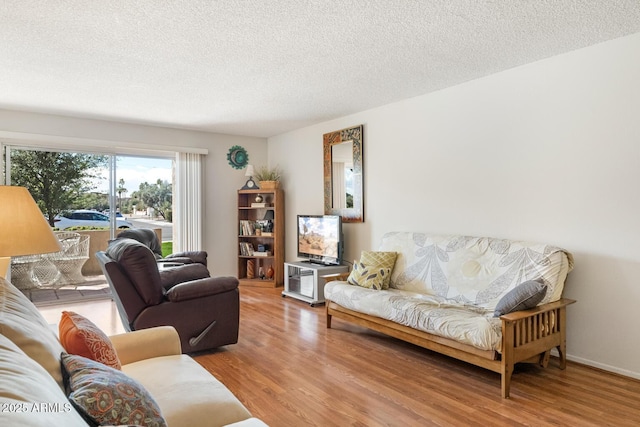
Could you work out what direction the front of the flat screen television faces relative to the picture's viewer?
facing the viewer and to the left of the viewer

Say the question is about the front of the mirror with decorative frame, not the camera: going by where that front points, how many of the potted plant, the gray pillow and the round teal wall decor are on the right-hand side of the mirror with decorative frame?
2

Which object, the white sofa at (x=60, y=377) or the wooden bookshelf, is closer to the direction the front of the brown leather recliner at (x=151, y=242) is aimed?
the wooden bookshelf

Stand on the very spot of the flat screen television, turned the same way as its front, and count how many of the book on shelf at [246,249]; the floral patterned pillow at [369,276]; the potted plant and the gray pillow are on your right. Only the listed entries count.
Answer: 2

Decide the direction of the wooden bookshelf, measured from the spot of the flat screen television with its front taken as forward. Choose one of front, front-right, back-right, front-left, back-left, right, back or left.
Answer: right

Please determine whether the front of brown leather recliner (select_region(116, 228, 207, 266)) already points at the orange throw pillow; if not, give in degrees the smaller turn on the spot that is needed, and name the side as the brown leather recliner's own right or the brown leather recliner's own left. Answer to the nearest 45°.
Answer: approximately 90° to the brown leather recliner's own right

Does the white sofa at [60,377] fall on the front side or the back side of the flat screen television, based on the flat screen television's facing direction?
on the front side

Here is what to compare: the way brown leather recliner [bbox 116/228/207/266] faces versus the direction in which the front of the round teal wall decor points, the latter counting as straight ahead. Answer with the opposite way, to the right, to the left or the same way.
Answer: to the left

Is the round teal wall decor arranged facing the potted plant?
no

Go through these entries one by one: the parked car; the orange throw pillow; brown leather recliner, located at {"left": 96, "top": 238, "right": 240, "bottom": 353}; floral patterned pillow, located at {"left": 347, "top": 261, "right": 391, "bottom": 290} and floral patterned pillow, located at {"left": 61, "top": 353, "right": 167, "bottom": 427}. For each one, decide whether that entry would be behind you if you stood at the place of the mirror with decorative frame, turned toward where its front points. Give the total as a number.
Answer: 0

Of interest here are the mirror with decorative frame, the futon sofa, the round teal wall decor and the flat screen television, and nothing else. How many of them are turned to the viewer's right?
0

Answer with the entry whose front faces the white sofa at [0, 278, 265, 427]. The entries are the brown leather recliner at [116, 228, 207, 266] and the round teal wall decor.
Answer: the round teal wall decor

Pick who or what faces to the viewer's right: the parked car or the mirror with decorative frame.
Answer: the parked car

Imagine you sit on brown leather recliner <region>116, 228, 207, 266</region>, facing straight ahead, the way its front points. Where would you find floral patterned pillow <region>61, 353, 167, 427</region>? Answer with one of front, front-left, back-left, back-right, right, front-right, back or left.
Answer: right

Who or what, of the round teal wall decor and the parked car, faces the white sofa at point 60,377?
the round teal wall decor

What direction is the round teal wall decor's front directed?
toward the camera

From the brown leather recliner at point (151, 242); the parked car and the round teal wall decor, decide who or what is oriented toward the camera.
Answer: the round teal wall decor

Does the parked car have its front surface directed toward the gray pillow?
no
